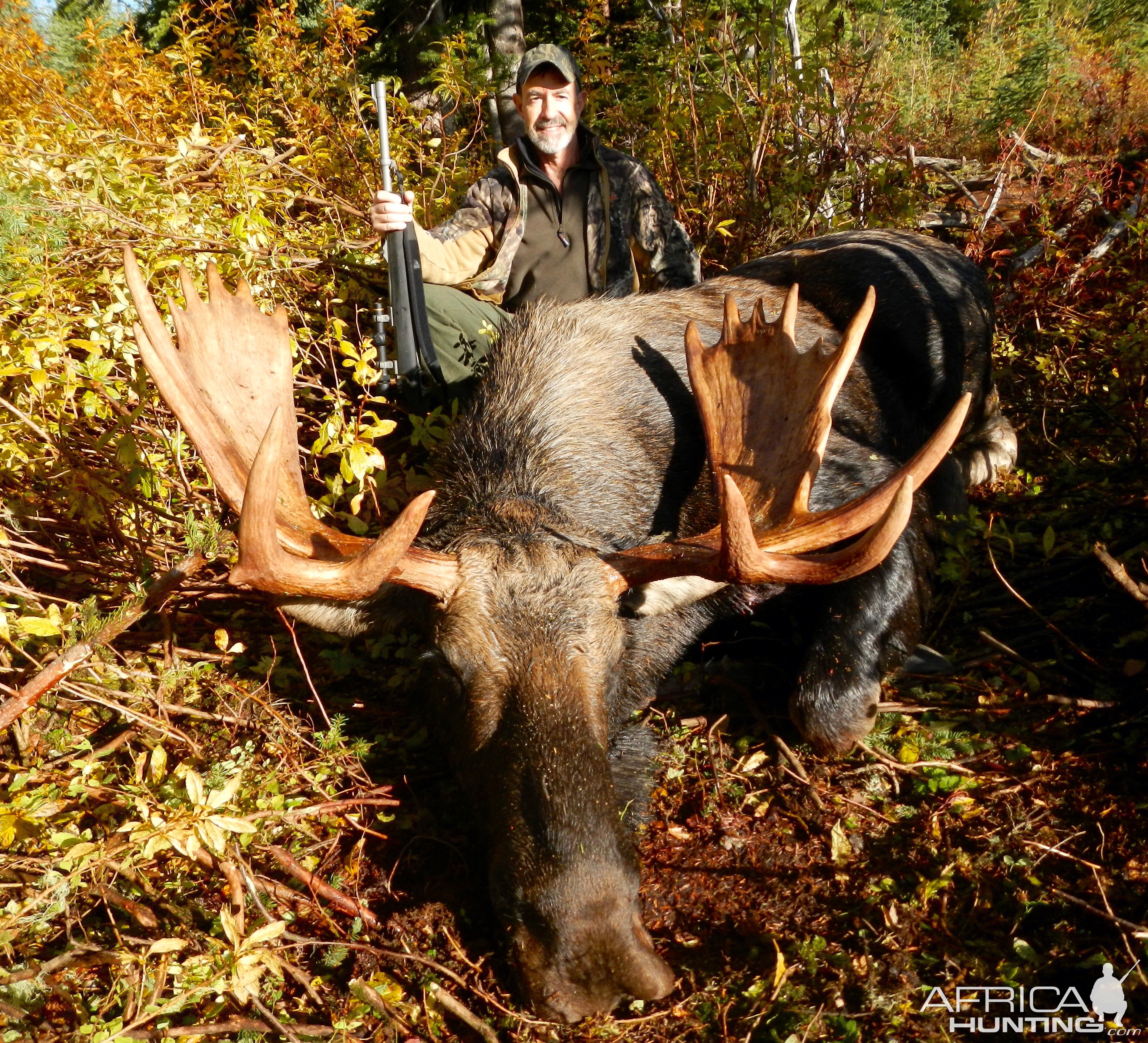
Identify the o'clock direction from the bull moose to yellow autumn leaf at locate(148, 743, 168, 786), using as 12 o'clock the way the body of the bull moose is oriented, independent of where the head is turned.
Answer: The yellow autumn leaf is roughly at 1 o'clock from the bull moose.

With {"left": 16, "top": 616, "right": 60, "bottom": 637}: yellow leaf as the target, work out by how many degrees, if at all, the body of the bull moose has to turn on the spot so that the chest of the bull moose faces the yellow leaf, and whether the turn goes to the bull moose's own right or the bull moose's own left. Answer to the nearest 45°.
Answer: approximately 45° to the bull moose's own right

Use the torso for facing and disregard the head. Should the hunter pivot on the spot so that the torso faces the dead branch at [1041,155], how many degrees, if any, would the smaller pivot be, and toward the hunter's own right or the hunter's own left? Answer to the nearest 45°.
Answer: approximately 135° to the hunter's own left

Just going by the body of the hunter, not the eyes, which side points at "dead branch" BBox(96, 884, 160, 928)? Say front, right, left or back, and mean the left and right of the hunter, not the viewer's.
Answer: front

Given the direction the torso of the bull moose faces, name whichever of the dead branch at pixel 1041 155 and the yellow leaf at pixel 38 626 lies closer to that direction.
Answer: the yellow leaf

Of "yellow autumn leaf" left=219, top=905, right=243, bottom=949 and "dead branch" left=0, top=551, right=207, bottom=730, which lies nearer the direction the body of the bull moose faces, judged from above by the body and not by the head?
the yellow autumn leaf

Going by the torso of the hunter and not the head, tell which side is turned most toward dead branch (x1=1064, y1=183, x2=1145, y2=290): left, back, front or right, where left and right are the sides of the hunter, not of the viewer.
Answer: left

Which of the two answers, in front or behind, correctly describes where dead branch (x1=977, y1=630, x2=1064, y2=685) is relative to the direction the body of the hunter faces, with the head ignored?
in front

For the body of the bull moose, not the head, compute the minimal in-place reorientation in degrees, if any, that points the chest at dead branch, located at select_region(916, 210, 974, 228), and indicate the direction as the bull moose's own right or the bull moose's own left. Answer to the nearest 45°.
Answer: approximately 180°

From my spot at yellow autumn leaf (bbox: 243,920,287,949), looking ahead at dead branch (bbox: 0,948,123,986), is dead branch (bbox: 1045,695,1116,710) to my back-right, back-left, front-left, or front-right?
back-right

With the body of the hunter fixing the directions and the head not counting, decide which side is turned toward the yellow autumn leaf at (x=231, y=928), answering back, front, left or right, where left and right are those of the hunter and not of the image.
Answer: front

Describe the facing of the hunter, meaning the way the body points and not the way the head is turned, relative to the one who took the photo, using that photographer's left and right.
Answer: facing the viewer

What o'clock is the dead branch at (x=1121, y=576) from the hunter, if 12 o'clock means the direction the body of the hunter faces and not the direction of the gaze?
The dead branch is roughly at 11 o'clock from the hunter.

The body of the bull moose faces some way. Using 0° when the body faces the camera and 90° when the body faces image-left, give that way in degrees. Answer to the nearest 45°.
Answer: approximately 45°

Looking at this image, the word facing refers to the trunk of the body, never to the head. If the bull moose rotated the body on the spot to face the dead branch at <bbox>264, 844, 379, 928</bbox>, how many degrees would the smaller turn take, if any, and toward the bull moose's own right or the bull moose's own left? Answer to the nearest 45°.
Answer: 0° — it already faces it

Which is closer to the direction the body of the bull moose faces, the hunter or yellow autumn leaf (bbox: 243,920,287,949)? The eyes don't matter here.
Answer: the yellow autumn leaf

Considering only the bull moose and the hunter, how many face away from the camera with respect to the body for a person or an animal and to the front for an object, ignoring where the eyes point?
0
